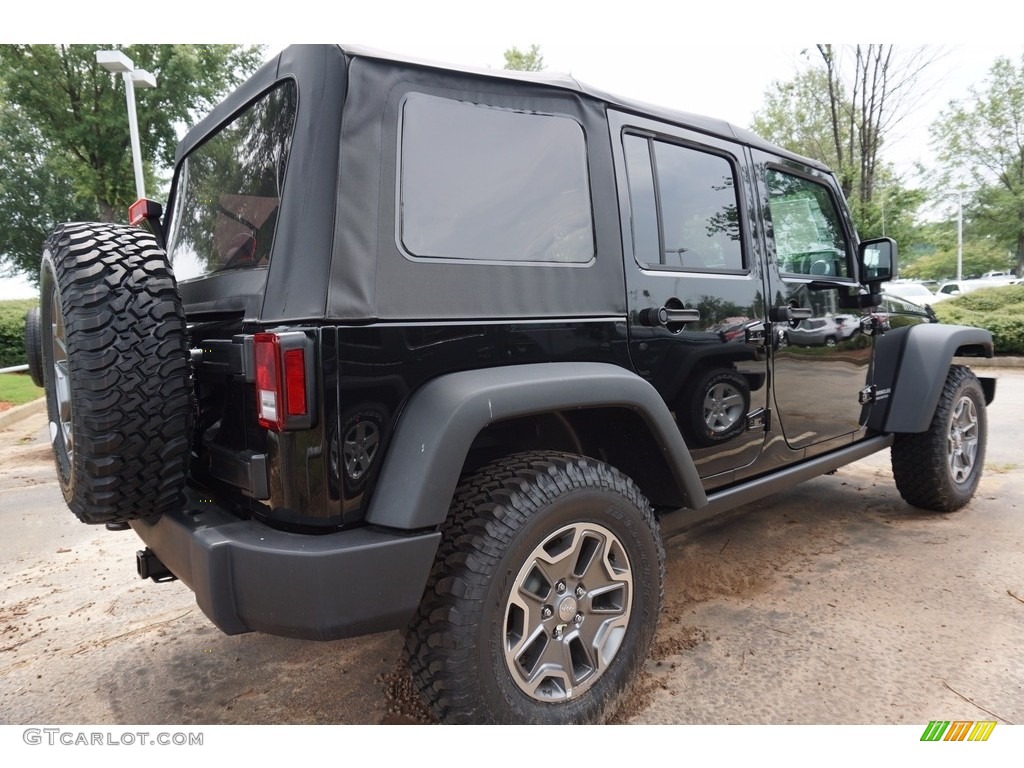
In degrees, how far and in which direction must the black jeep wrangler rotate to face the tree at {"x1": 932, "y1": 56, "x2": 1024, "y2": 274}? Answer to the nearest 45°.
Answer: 0° — it already faces it

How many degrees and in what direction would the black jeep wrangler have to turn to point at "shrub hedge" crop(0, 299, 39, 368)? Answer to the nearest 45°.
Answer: approximately 90° to its left

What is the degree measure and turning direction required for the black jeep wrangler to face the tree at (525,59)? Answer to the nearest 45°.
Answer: approximately 45° to its left

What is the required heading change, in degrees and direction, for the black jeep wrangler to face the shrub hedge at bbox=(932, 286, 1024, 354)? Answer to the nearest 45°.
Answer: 0° — it already faces it

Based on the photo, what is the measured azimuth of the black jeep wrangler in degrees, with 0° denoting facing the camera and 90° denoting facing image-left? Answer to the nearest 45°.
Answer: approximately 225°

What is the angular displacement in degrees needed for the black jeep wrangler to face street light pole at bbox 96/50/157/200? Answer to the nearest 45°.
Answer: approximately 90° to its left

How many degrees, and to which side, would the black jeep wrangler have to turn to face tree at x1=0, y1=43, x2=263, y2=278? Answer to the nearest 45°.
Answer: approximately 90° to its left
